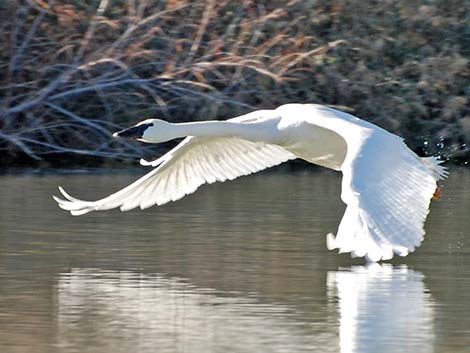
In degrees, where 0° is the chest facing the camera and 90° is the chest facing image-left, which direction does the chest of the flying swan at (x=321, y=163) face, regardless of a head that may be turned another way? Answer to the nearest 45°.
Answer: approximately 45°
